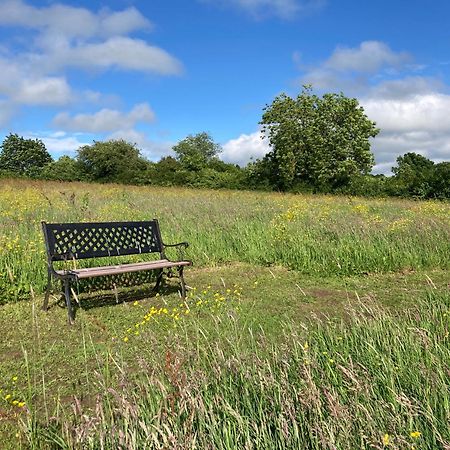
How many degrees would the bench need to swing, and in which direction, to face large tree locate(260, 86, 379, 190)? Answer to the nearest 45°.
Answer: approximately 90° to its left

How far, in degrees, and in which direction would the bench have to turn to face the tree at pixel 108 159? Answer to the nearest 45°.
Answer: approximately 135° to its left

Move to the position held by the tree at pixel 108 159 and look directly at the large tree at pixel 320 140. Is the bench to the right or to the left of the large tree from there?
right

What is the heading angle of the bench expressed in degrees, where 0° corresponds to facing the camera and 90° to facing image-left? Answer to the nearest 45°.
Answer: approximately 315°

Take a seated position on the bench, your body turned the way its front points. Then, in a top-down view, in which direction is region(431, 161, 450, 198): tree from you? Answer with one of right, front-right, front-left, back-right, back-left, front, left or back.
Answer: left
